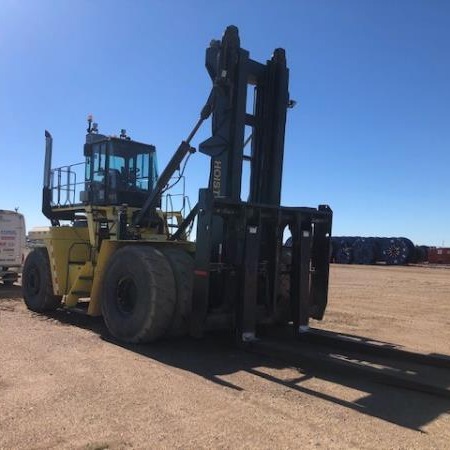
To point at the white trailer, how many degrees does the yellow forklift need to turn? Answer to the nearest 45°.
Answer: approximately 180°

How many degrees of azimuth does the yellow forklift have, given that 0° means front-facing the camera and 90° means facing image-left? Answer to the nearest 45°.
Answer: approximately 315°
